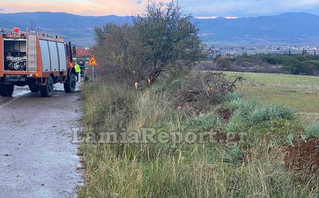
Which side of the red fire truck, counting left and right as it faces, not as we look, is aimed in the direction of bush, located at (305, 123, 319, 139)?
right
